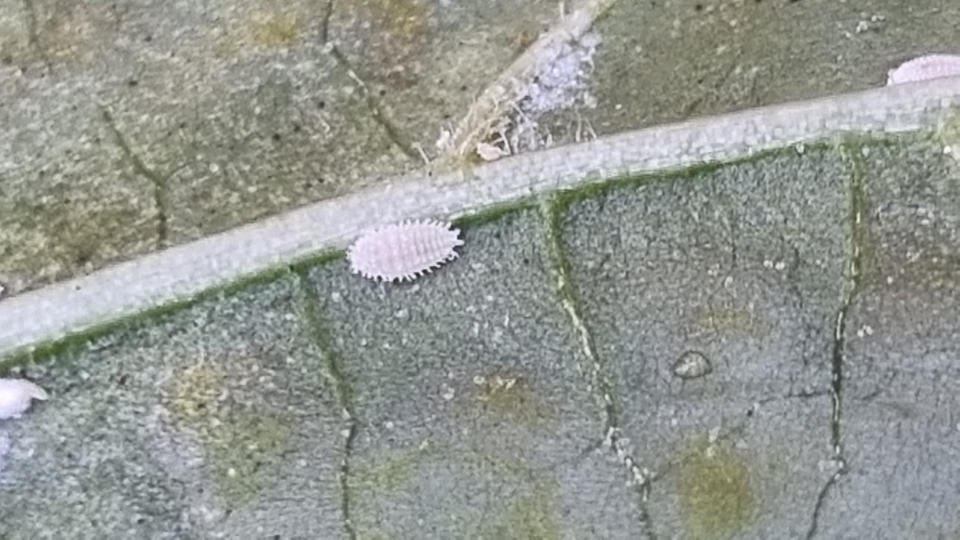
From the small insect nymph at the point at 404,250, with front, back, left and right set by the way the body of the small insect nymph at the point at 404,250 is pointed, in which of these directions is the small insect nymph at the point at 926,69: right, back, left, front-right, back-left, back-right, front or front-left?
back

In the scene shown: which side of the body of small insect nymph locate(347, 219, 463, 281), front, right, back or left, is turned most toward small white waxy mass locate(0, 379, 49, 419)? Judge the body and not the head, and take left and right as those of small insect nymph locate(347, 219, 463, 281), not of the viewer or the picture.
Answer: front

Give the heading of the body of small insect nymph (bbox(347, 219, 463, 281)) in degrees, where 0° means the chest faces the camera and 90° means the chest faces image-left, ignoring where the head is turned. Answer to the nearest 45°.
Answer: approximately 90°
